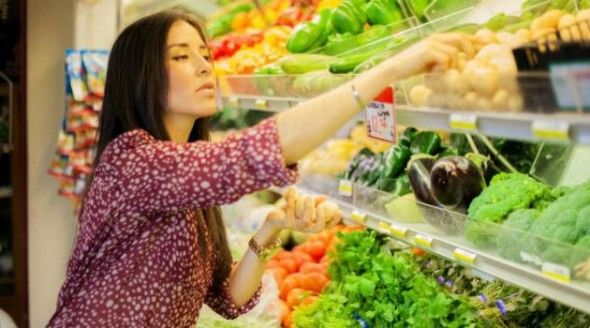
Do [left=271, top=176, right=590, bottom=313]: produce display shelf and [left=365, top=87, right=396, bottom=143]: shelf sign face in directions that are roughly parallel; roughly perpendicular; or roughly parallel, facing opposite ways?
roughly parallel

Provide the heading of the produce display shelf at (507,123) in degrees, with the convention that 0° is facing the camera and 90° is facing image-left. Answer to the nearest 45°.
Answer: approximately 45°

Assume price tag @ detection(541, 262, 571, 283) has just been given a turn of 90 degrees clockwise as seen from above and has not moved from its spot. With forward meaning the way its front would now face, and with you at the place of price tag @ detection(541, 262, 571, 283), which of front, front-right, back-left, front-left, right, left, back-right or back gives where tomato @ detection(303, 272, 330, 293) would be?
front

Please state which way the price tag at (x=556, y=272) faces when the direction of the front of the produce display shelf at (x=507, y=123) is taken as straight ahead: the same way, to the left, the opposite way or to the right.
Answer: the same way

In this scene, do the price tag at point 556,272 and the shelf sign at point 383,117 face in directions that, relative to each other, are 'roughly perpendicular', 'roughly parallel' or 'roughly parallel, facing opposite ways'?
roughly parallel

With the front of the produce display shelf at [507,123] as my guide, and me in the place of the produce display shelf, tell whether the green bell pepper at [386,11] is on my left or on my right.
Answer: on my right

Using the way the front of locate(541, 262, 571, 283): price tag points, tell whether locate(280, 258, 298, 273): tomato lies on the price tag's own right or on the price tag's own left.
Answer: on the price tag's own right

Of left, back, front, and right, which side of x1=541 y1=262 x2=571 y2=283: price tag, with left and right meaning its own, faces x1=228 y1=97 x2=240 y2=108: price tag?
right

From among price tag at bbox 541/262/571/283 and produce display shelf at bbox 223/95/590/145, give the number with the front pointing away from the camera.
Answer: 0

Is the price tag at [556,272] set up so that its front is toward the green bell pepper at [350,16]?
no
